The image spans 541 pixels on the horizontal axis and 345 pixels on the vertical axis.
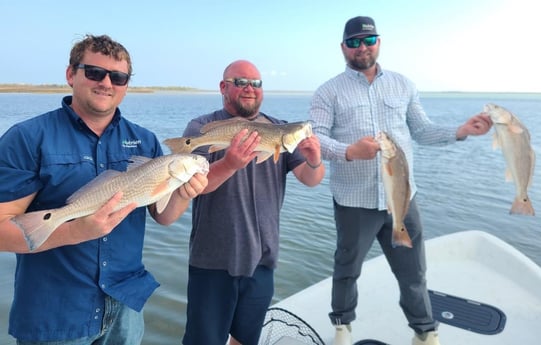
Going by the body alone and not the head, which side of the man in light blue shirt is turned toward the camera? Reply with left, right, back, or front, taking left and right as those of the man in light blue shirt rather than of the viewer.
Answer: front

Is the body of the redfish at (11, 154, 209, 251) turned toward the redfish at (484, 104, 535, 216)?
yes

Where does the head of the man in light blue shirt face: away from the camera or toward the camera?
toward the camera

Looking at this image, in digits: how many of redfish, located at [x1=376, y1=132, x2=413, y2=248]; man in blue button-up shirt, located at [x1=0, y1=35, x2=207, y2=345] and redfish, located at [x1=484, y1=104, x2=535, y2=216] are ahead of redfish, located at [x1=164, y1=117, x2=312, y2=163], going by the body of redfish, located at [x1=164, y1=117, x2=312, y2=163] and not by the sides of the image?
2

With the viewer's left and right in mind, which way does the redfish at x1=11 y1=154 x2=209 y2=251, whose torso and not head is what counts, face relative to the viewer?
facing to the right of the viewer

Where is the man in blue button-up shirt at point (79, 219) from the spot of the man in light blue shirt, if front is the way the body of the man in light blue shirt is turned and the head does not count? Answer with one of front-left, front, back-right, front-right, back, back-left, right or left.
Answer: front-right

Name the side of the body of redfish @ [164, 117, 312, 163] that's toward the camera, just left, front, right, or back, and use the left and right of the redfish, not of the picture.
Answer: right

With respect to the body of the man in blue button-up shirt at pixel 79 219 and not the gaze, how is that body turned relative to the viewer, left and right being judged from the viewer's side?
facing the viewer and to the right of the viewer

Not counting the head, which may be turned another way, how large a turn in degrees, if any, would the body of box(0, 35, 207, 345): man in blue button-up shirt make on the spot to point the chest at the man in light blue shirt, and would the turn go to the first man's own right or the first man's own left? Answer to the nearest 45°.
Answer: approximately 45° to the first man's own left

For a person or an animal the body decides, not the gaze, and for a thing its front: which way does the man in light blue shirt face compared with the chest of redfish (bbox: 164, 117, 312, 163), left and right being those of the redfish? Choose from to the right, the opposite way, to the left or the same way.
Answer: to the right

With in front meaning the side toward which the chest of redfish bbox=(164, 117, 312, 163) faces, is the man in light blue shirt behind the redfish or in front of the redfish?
in front

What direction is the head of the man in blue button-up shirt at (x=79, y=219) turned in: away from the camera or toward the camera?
toward the camera

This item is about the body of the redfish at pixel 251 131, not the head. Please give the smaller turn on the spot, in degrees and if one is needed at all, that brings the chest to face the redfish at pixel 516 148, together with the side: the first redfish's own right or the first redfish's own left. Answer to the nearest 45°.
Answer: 0° — it already faces it

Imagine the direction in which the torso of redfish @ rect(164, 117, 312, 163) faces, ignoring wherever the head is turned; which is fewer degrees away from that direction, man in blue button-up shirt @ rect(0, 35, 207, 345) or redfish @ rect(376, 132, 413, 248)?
the redfish
